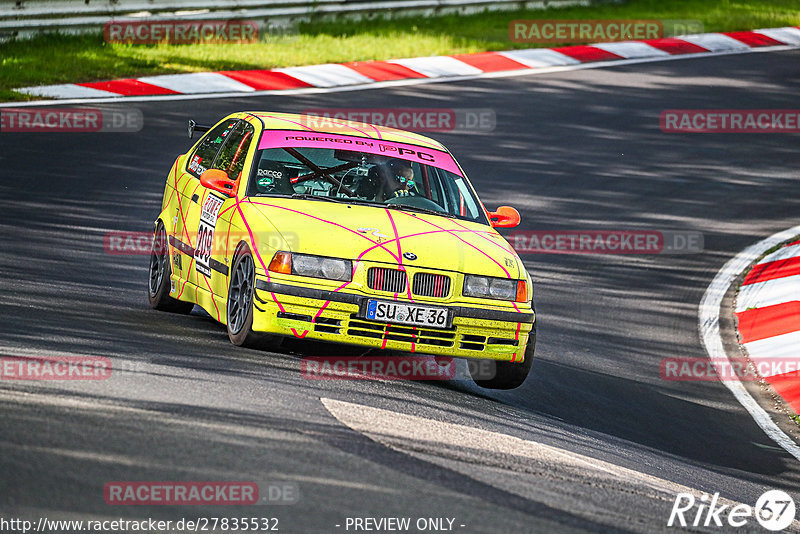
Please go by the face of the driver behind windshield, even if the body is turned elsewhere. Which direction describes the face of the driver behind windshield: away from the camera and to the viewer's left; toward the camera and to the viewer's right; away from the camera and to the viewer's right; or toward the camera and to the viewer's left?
toward the camera and to the viewer's right

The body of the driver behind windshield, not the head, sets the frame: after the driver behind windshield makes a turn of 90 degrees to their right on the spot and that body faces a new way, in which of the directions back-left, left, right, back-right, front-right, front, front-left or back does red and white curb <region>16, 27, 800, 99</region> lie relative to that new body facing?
back-right

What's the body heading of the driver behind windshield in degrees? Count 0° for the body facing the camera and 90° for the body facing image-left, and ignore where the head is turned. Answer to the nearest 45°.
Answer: approximately 315°

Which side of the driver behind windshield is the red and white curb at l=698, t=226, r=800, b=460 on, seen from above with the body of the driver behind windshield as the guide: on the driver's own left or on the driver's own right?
on the driver's own left

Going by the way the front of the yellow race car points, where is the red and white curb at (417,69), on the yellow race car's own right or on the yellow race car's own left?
on the yellow race car's own left
